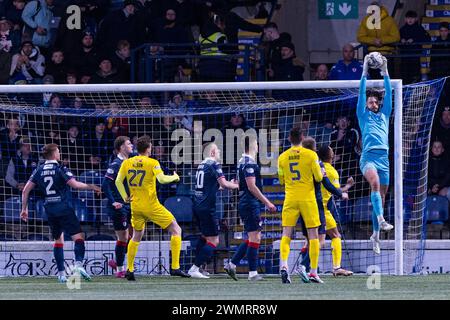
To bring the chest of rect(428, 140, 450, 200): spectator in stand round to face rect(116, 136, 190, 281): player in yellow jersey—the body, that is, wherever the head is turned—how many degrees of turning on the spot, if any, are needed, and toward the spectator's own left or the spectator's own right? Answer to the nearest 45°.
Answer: approximately 45° to the spectator's own right

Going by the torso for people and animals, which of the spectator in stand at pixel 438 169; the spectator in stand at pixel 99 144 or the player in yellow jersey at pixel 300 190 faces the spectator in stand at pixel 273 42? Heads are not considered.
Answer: the player in yellow jersey

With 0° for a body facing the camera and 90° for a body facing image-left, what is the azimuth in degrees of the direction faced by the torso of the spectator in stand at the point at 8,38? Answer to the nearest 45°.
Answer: approximately 0°

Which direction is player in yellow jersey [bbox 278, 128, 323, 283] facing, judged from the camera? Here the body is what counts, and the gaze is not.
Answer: away from the camera

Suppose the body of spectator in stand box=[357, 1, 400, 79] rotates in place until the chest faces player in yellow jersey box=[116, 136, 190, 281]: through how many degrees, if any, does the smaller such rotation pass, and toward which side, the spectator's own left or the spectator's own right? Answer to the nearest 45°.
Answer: approximately 45° to the spectator's own right

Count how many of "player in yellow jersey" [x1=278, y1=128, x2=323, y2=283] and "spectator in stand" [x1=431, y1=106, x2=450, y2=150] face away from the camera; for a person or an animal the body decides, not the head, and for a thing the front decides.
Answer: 1

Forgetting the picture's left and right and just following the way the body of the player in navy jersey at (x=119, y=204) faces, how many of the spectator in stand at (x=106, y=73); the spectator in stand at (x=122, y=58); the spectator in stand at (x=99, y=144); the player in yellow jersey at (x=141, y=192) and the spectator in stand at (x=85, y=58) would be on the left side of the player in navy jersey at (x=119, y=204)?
4

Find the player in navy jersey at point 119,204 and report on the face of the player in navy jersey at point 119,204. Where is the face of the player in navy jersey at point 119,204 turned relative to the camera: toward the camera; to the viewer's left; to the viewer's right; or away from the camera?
to the viewer's right

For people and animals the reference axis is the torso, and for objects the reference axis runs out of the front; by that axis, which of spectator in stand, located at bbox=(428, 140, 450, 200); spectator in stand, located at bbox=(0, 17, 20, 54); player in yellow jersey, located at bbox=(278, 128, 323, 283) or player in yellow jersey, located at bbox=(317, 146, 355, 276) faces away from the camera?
player in yellow jersey, located at bbox=(278, 128, 323, 283)

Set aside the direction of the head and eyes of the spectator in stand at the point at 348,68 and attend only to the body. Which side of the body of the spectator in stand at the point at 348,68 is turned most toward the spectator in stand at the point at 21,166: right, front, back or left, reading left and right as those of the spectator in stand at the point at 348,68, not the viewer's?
right

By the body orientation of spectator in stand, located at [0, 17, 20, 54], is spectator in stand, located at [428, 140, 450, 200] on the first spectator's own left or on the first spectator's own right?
on the first spectator's own left

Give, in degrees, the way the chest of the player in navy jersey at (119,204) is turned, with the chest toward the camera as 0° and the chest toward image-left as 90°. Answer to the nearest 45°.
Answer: approximately 270°

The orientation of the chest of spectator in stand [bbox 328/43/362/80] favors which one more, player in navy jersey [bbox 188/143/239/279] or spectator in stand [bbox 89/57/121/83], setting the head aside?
the player in navy jersey

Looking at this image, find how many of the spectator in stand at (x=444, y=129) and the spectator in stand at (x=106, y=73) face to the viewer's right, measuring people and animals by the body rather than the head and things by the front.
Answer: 0

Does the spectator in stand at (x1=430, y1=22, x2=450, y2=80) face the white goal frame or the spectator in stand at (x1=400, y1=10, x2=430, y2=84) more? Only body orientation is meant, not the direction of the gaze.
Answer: the white goal frame

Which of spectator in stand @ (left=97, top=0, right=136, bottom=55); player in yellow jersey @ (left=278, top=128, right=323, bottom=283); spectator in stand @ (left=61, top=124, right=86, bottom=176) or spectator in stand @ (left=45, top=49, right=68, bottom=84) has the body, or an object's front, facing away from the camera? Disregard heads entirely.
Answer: the player in yellow jersey
